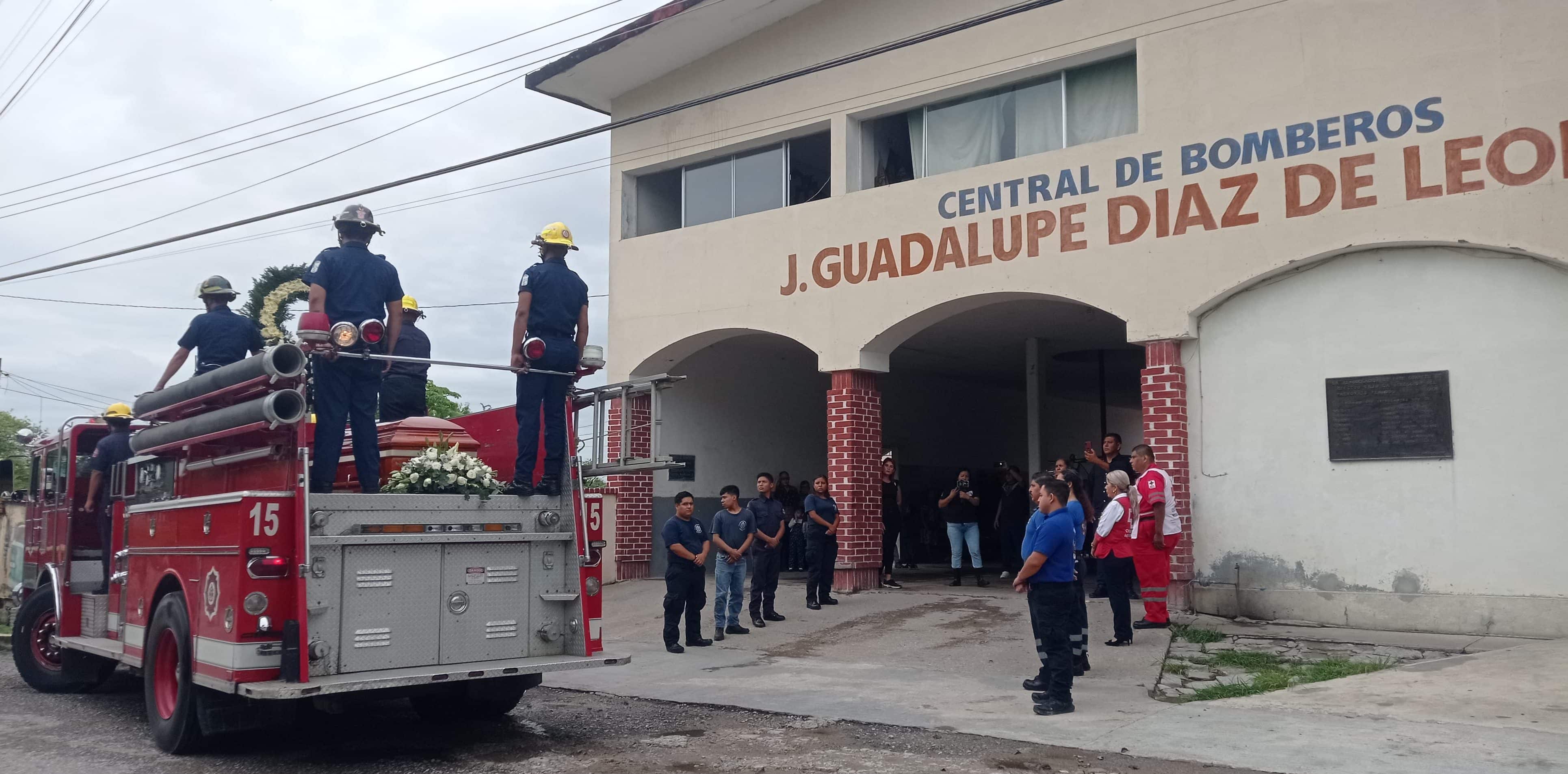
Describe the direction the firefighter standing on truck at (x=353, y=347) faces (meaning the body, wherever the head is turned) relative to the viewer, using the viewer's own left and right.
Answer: facing away from the viewer

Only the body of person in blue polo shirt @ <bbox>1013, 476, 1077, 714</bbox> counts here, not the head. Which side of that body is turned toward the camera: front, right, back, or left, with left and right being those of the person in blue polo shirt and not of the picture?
left

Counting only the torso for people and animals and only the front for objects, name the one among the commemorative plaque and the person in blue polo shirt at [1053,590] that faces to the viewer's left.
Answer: the person in blue polo shirt

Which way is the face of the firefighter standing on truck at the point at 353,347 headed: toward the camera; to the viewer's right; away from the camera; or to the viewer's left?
away from the camera

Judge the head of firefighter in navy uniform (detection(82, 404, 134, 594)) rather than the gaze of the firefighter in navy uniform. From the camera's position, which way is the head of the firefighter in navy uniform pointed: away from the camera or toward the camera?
away from the camera

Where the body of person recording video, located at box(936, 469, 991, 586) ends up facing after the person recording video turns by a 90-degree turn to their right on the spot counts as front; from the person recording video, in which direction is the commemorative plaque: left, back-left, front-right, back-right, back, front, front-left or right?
back-left

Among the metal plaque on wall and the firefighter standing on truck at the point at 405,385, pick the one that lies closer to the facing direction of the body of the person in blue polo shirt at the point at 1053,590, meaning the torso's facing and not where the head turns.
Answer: the firefighter standing on truck

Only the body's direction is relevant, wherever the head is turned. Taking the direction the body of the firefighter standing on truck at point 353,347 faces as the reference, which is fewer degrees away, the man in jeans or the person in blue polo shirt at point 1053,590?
the man in jeans

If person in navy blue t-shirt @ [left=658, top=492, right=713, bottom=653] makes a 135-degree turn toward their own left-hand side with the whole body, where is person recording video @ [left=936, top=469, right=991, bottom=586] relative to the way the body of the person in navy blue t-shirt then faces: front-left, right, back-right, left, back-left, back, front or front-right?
front-right

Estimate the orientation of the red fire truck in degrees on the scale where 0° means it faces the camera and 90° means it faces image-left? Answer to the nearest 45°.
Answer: approximately 135°

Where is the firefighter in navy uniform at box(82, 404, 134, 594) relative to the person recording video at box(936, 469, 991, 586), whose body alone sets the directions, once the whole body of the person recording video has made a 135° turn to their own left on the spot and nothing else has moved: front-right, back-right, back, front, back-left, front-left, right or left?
back

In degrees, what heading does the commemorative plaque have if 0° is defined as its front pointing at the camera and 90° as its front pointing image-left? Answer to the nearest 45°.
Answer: approximately 0°

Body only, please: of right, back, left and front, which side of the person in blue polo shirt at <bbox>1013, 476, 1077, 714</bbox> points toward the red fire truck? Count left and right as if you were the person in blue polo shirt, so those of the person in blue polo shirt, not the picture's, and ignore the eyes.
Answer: front
